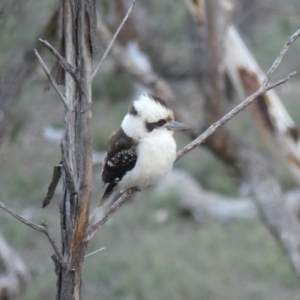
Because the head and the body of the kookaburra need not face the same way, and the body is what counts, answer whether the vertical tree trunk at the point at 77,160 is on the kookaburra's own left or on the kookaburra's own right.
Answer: on the kookaburra's own right

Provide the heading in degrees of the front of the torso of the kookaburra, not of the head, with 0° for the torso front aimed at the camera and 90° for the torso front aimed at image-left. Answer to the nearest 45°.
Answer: approximately 315°
